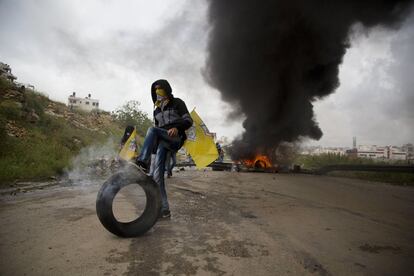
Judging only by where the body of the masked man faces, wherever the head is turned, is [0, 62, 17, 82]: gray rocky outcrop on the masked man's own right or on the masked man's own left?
on the masked man's own right

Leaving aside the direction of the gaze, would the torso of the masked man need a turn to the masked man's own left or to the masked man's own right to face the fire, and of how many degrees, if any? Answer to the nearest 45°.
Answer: approximately 180°

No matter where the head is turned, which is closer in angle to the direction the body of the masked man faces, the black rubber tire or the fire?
the black rubber tire

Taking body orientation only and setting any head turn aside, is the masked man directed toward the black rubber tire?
yes

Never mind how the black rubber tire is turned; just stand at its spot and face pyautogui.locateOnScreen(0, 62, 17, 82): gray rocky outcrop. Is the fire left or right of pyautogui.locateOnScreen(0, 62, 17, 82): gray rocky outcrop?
right

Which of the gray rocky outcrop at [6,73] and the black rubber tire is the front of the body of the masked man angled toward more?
the black rubber tire

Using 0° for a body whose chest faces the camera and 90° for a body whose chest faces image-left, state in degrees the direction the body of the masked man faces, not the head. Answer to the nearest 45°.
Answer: approximately 45°

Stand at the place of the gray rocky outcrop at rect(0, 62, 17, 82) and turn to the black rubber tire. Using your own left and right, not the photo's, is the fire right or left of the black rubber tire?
left
